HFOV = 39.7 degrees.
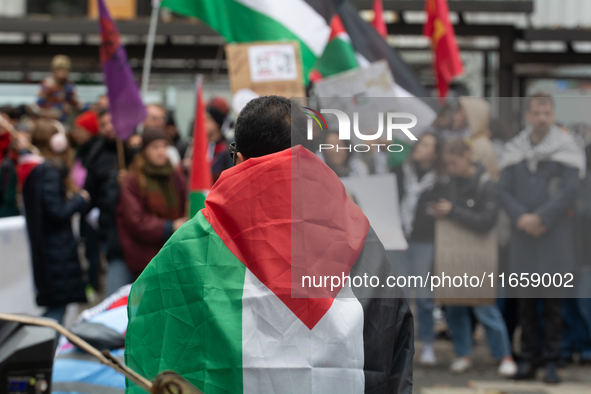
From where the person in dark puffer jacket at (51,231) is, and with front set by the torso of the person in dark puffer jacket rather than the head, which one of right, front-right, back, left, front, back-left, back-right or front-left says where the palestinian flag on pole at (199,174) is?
front-right

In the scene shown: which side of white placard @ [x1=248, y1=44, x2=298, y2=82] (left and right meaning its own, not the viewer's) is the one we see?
front

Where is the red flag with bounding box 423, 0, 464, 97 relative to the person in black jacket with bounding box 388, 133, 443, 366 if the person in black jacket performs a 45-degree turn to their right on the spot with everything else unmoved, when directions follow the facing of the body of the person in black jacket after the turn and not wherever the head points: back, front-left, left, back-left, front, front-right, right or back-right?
right

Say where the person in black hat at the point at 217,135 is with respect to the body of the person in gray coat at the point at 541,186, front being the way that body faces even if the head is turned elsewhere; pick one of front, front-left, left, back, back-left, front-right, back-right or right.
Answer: back-right

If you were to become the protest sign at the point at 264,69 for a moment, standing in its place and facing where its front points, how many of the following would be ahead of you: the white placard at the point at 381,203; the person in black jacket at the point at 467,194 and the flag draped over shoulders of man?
3

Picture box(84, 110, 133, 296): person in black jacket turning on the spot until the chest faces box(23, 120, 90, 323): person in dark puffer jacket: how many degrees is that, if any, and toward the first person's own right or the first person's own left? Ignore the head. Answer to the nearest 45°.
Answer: approximately 45° to the first person's own right

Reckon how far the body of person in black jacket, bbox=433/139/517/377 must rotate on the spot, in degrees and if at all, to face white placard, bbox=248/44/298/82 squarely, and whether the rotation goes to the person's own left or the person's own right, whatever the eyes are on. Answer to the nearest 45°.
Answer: approximately 90° to the person's own right

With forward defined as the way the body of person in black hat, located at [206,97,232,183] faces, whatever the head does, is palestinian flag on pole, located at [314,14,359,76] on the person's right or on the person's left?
on the person's left
